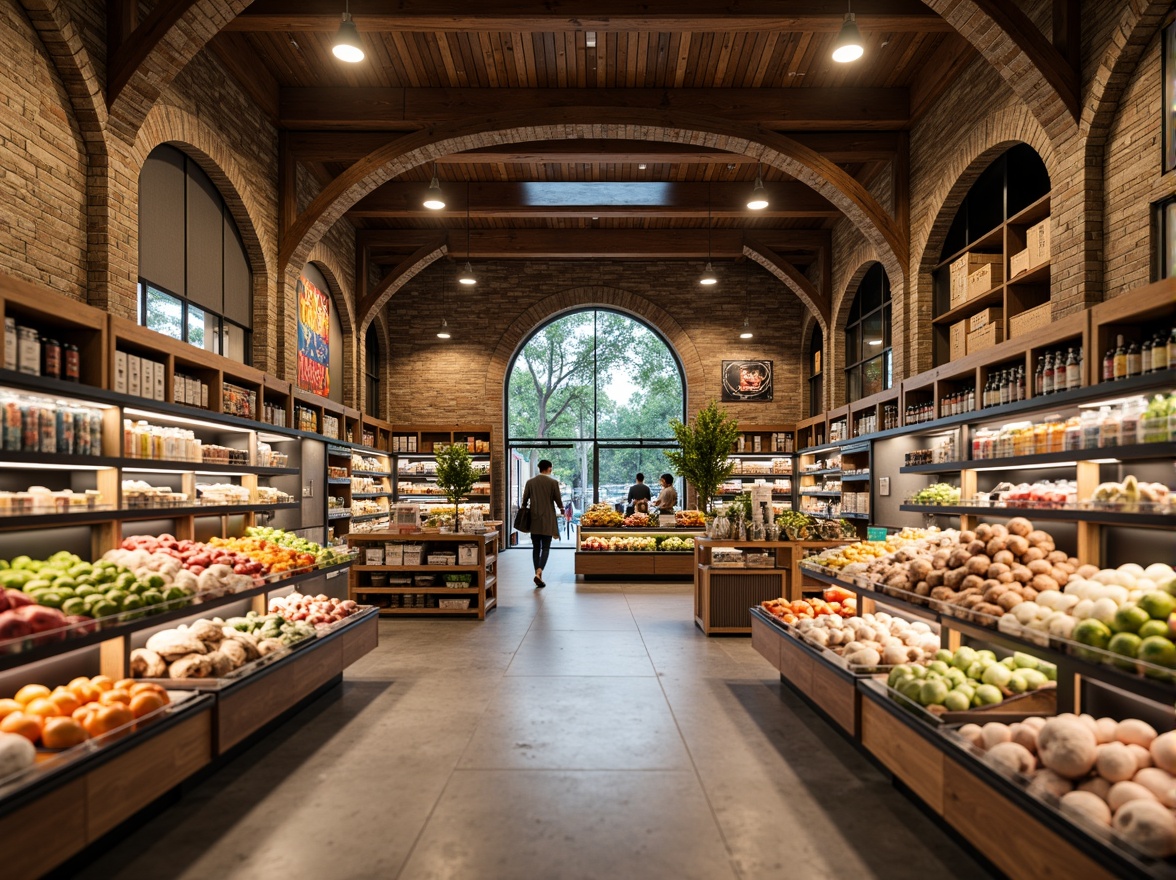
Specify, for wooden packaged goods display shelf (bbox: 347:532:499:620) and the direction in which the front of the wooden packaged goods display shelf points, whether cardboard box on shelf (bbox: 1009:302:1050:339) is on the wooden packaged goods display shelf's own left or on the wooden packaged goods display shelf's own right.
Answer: on the wooden packaged goods display shelf's own left

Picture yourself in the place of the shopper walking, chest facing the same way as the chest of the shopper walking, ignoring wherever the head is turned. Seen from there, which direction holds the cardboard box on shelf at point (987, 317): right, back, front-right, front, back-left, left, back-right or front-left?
back-right

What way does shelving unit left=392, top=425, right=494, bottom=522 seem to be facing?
toward the camera

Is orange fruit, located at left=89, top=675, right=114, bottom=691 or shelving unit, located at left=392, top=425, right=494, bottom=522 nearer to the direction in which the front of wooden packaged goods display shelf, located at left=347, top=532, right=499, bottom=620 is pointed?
the orange fruit

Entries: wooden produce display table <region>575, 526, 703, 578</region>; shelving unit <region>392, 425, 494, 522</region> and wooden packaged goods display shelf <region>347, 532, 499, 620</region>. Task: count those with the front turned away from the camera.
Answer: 0

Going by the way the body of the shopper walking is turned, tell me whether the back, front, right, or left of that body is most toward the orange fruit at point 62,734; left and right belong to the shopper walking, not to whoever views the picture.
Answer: back

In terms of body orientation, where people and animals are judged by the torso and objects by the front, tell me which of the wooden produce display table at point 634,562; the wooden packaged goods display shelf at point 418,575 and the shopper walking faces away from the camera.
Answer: the shopper walking

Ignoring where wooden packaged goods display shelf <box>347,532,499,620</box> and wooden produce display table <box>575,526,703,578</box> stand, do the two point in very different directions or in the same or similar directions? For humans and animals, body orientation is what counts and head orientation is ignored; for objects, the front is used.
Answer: same or similar directions

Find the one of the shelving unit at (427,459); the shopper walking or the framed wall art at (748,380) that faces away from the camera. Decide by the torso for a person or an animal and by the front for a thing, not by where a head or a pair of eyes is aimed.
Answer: the shopper walking

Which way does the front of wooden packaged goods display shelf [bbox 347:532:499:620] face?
toward the camera

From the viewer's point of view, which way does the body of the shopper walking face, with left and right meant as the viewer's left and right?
facing away from the viewer

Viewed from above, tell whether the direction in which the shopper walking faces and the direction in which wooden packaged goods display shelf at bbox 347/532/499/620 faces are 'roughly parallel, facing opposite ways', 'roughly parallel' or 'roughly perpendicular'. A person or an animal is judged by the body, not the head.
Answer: roughly parallel, facing opposite ways

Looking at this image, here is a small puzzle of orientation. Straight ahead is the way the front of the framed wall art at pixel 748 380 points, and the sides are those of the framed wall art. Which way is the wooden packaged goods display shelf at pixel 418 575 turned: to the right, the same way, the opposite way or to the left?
the same way

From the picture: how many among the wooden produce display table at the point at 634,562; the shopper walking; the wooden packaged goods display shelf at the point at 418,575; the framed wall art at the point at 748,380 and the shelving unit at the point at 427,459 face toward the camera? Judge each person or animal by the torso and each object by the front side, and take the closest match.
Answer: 4

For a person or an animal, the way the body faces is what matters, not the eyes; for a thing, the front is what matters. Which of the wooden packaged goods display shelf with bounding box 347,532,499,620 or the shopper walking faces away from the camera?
the shopper walking

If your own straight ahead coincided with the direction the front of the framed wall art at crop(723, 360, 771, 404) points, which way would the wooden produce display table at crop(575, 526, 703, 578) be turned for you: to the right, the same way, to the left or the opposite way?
the same way

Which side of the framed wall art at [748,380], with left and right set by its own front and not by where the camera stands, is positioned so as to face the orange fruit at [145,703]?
front

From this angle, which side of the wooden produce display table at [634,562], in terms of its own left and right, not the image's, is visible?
front
